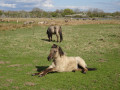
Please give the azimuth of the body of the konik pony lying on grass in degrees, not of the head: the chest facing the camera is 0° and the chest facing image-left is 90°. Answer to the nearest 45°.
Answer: approximately 90°
